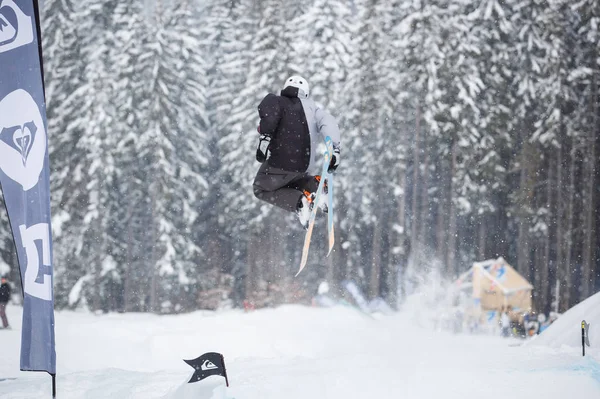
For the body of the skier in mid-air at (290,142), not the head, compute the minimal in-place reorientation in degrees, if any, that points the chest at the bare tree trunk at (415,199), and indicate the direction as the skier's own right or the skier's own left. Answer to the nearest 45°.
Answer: approximately 45° to the skier's own right

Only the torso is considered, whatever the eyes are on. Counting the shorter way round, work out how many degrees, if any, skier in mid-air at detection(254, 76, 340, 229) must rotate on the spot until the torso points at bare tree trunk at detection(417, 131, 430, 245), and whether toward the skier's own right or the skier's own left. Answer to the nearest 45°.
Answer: approximately 45° to the skier's own right

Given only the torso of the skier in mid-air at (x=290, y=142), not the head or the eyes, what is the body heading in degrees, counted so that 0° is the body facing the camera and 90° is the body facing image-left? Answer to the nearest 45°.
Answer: approximately 135°

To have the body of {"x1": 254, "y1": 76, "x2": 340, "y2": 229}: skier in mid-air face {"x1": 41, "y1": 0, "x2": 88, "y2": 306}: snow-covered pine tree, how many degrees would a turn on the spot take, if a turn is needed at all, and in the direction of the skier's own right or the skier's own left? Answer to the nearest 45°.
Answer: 0° — they already face it

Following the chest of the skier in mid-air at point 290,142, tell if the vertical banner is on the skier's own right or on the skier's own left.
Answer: on the skier's own left

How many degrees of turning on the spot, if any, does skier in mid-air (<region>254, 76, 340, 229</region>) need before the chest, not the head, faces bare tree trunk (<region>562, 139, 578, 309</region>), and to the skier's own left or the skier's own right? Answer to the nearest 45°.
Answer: approximately 90° to the skier's own right

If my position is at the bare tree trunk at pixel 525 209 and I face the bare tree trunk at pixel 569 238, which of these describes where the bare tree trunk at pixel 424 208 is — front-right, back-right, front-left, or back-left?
back-right
